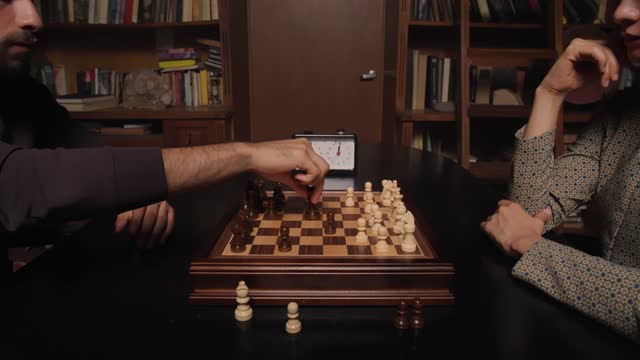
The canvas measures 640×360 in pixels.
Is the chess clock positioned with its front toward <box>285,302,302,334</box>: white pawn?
yes

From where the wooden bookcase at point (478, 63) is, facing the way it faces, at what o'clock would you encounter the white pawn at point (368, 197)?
The white pawn is roughly at 12 o'clock from the wooden bookcase.

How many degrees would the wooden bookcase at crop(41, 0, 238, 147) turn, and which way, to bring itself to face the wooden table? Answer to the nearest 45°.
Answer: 0° — it already faces it

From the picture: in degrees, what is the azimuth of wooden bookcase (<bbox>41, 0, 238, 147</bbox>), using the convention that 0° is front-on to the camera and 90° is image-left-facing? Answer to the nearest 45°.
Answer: approximately 0°

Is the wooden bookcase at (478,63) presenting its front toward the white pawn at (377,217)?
yes

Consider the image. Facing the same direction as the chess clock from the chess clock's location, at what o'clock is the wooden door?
The wooden door is roughly at 6 o'clock from the chess clock.

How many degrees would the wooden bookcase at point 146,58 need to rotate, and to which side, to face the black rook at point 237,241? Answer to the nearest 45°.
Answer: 0° — it already faces it

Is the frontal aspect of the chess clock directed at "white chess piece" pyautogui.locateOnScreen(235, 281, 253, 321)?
yes

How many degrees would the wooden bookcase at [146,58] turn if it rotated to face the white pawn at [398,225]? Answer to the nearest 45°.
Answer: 0° — it already faces it

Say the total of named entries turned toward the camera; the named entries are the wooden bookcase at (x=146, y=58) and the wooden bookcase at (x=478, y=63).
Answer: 2

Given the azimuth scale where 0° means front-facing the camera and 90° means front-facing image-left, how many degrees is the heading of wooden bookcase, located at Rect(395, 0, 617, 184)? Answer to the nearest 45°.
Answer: approximately 0°

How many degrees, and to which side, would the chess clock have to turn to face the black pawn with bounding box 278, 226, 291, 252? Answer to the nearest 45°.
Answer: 0° — it already faces it
